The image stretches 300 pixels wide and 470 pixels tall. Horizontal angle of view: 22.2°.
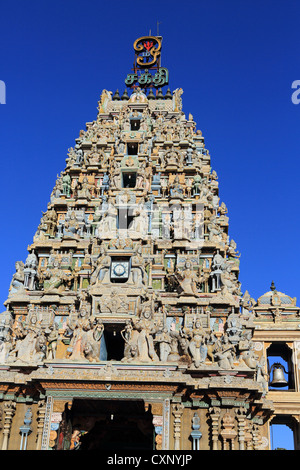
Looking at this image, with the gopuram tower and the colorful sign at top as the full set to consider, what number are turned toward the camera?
2

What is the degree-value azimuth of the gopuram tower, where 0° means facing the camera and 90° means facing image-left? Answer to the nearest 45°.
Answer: approximately 0°

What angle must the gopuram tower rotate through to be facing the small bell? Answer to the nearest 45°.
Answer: approximately 135° to its left

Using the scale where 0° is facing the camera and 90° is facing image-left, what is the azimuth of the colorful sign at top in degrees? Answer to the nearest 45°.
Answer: approximately 0°
